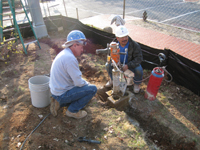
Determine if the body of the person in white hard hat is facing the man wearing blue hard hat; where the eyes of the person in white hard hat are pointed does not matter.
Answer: yes

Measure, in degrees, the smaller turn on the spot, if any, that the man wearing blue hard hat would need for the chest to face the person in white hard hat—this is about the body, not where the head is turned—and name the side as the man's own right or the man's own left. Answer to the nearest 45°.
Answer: approximately 45° to the man's own left

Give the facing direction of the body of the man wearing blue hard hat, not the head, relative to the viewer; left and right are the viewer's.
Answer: facing to the right of the viewer

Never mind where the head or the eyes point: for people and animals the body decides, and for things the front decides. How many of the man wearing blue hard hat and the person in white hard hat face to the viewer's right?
1

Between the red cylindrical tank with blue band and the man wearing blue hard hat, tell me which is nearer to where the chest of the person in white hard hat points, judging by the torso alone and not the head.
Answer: the man wearing blue hard hat

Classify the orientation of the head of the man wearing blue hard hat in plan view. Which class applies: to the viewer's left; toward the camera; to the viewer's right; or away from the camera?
to the viewer's right

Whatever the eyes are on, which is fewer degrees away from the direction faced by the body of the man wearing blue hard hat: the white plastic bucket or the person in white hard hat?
the person in white hard hat

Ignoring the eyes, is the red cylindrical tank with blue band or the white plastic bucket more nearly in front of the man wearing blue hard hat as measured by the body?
the red cylindrical tank with blue band

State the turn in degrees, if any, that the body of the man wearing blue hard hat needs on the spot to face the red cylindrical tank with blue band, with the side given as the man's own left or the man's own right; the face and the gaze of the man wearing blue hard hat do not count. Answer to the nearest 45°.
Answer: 0° — they already face it
